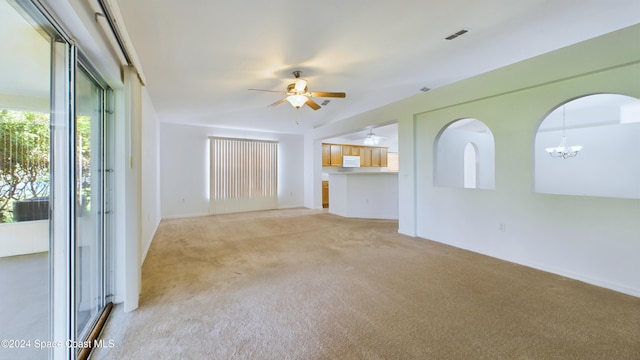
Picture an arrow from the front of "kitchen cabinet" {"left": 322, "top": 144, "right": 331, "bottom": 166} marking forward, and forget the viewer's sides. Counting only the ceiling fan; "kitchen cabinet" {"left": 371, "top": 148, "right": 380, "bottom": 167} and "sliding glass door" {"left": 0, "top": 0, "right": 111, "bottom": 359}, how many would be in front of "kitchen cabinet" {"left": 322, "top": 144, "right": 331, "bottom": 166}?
2

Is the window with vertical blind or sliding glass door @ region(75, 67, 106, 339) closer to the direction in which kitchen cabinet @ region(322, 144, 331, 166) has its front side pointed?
the sliding glass door

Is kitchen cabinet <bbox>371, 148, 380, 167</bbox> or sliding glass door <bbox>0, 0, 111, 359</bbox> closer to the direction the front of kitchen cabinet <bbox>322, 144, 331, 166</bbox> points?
the sliding glass door

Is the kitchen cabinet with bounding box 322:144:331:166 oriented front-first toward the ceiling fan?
yes

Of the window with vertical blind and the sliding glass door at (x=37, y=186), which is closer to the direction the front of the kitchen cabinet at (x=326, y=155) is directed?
the sliding glass door

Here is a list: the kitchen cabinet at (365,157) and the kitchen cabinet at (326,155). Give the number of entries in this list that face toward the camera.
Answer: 2

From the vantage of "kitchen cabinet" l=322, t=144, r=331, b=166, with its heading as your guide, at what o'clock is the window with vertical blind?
The window with vertical blind is roughly at 2 o'clock from the kitchen cabinet.

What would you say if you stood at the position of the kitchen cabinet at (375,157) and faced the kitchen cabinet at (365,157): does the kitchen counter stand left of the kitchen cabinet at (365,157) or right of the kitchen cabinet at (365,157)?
left

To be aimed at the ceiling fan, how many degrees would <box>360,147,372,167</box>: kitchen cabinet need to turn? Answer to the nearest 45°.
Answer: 0° — it already faces it

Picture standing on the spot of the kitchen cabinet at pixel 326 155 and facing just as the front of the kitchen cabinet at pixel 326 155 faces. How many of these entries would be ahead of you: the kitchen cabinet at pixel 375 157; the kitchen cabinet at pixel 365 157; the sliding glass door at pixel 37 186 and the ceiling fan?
2

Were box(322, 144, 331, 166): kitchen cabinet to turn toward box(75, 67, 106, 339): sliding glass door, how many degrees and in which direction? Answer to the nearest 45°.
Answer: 0° — it already faces it

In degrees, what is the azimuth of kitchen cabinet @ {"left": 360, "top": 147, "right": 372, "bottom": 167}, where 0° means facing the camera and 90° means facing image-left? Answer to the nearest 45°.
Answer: approximately 0°

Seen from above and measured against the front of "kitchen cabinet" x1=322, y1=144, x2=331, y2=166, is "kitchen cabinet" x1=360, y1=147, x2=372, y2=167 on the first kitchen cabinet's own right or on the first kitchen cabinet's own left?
on the first kitchen cabinet's own left
